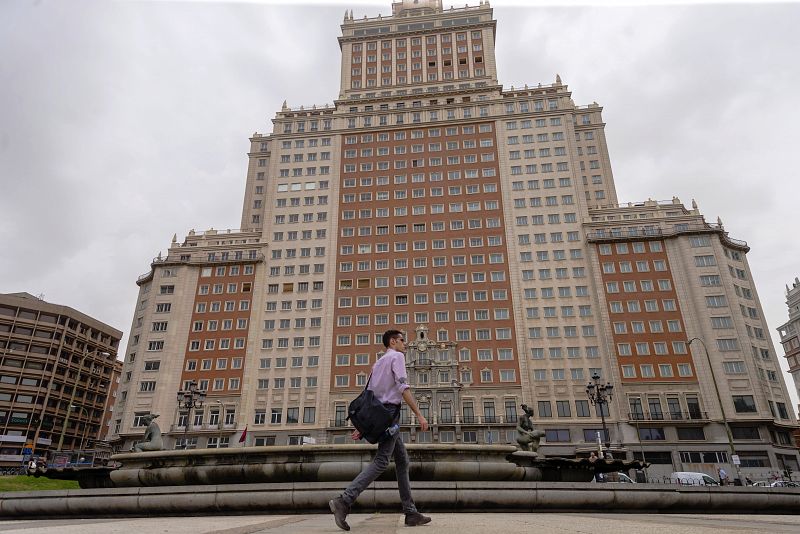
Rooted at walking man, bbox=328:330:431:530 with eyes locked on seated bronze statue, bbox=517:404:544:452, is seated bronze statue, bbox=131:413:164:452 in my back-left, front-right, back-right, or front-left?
front-left

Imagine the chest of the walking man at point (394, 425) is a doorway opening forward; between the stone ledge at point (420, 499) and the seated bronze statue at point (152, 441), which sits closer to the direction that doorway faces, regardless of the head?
the stone ledge

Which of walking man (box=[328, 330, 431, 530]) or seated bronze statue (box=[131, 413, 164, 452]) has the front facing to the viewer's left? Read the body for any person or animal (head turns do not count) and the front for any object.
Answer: the seated bronze statue

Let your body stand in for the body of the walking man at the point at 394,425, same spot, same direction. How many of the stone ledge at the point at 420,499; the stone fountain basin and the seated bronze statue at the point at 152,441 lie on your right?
0

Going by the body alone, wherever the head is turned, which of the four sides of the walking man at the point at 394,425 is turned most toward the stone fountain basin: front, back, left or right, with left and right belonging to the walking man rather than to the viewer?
left

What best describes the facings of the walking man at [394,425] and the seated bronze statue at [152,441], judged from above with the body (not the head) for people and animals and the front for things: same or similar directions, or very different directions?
very different directions

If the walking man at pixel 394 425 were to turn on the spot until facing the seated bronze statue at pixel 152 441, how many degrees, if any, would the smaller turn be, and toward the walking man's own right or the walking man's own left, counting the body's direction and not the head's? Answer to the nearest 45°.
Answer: approximately 135° to the walking man's own left

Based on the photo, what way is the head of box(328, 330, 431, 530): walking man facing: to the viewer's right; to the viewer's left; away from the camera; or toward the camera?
to the viewer's right

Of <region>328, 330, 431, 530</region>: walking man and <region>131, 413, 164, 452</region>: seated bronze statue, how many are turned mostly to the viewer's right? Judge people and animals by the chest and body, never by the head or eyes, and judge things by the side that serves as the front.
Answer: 1

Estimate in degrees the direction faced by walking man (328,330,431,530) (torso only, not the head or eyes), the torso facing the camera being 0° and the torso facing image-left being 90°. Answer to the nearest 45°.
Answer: approximately 270°

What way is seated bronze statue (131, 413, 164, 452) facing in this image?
to the viewer's left

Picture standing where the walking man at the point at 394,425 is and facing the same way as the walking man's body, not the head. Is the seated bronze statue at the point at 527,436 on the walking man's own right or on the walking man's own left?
on the walking man's own left
